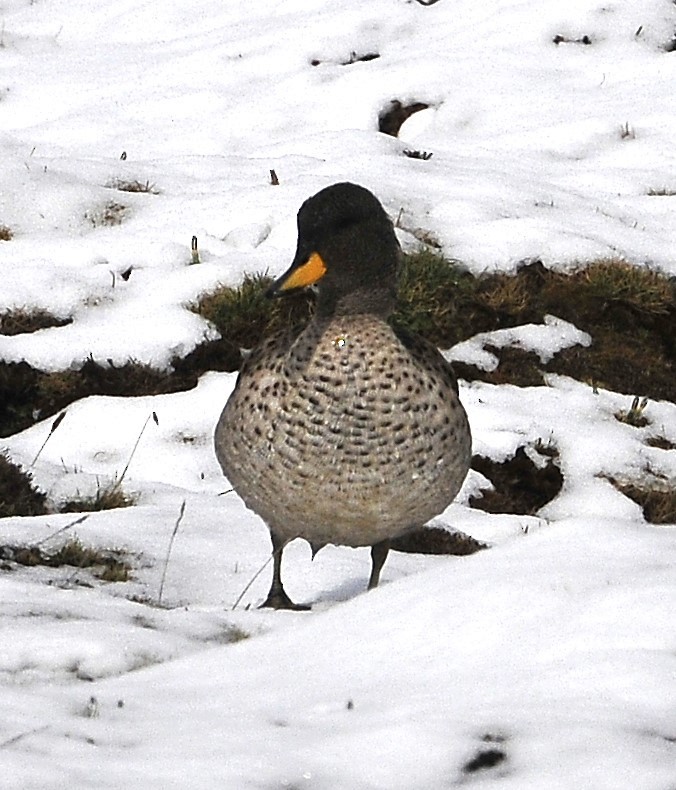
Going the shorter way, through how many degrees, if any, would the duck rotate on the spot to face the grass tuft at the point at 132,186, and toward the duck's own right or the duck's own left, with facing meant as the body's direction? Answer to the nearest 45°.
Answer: approximately 180°

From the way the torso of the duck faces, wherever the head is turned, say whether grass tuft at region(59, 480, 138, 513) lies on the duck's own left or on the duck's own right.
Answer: on the duck's own right

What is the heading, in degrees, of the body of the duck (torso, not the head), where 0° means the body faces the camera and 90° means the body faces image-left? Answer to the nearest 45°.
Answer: approximately 0°

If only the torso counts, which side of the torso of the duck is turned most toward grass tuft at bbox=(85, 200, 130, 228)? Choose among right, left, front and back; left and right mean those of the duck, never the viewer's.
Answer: back

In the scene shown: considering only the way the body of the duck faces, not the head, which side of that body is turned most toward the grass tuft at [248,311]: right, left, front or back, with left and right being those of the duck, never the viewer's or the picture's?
back

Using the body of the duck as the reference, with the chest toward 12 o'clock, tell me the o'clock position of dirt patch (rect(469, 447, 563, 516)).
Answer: The dirt patch is roughly at 7 o'clock from the duck.

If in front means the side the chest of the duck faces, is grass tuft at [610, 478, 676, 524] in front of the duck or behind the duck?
behind

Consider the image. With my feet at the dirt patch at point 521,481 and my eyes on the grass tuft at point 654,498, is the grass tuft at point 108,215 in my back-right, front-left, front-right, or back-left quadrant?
back-left

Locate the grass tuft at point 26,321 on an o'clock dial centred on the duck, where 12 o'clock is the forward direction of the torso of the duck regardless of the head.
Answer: The grass tuft is roughly at 5 o'clock from the duck.

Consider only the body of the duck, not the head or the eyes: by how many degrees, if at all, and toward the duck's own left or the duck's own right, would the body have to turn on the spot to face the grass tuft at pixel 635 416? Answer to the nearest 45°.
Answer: approximately 135° to the duck's own left

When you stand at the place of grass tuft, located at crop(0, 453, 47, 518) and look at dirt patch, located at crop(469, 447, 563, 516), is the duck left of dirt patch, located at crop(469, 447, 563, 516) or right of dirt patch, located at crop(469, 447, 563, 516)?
right

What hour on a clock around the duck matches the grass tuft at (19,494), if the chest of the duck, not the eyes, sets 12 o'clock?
The grass tuft is roughly at 4 o'clock from the duck.
